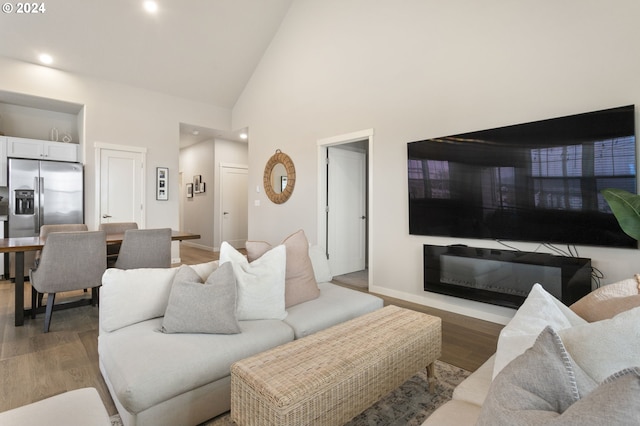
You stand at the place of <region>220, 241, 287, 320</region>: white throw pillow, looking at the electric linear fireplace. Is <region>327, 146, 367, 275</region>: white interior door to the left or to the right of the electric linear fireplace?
left

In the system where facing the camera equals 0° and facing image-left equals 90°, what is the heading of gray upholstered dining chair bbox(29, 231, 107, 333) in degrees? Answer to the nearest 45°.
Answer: approximately 135°

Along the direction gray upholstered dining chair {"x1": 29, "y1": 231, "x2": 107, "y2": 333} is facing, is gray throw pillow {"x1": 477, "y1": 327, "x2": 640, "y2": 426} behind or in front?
behind

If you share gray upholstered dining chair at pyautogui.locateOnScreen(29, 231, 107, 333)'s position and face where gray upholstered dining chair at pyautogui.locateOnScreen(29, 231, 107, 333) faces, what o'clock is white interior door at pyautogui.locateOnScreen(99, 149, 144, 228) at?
The white interior door is roughly at 2 o'clock from the gray upholstered dining chair.

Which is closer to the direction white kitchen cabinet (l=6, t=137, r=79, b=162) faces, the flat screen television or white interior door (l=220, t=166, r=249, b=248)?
the flat screen television

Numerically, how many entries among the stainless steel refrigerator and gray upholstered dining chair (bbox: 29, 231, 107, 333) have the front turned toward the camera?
1

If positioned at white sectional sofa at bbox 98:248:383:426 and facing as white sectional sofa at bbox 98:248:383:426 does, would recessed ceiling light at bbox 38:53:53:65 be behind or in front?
behind

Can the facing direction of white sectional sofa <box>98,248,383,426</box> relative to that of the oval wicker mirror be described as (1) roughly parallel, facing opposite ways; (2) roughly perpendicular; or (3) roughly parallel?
roughly perpendicular

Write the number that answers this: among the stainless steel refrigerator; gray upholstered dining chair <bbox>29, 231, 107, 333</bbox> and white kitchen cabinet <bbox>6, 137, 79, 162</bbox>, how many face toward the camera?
2

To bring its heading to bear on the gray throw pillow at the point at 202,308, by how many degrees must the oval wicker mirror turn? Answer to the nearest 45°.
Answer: approximately 45° to its left

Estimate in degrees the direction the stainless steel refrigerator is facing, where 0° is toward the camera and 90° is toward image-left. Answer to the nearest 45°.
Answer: approximately 0°

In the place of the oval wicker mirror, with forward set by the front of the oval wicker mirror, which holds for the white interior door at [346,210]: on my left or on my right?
on my left

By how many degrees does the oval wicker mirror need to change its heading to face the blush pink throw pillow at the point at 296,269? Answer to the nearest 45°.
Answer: approximately 45° to its left

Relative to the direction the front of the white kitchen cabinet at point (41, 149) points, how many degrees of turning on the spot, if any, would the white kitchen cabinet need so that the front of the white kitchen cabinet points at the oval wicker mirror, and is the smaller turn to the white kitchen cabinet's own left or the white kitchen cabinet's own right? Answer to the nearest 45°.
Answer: approximately 45° to the white kitchen cabinet's own left
